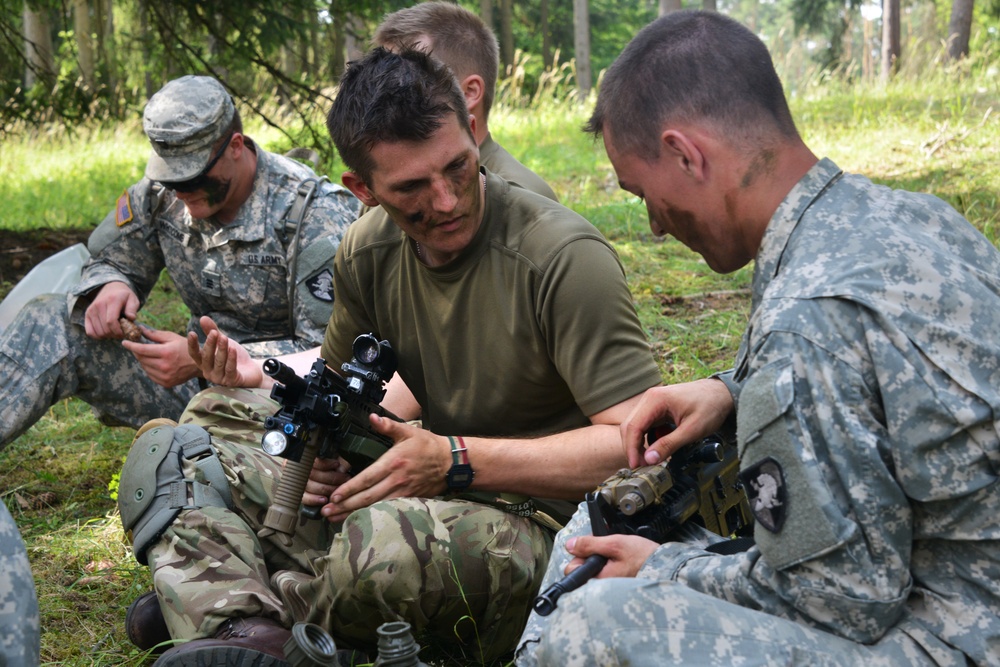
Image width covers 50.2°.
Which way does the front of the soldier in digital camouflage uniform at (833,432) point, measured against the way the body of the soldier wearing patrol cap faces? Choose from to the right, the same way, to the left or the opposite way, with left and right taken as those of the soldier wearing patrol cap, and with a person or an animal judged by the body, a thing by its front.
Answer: to the right

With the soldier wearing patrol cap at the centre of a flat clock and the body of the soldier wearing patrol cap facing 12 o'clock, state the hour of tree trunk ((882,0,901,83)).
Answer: The tree trunk is roughly at 6 o'clock from the soldier wearing patrol cap.

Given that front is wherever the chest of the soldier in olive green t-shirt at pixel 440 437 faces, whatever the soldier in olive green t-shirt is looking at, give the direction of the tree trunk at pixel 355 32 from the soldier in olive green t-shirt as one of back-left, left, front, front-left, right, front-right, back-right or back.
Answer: back-right

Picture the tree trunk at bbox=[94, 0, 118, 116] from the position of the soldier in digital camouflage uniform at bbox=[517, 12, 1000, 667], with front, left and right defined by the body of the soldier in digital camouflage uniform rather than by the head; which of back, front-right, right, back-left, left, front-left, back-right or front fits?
front-right

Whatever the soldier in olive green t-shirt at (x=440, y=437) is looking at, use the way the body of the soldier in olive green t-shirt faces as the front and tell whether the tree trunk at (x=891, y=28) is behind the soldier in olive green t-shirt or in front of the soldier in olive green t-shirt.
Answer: behind

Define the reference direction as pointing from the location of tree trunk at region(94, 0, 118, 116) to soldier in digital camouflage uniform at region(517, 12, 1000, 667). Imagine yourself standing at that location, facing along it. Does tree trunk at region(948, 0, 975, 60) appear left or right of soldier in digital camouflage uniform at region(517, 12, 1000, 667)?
left

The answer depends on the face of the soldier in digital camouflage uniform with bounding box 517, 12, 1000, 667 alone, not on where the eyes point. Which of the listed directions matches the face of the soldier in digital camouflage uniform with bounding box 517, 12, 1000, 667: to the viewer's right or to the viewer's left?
to the viewer's left

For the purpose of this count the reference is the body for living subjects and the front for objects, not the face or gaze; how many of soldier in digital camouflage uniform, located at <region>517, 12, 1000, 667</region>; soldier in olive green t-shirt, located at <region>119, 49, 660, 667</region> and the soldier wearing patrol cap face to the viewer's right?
0

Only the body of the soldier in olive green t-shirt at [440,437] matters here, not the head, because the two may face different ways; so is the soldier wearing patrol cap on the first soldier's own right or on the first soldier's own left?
on the first soldier's own right

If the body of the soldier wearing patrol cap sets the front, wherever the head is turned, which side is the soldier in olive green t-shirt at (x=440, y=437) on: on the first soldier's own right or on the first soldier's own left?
on the first soldier's own left

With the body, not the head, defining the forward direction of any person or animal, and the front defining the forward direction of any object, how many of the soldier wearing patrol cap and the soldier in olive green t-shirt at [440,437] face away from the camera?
0

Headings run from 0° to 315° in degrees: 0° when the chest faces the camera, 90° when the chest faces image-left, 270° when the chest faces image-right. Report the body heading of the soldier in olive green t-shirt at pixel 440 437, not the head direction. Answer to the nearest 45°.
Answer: approximately 45°

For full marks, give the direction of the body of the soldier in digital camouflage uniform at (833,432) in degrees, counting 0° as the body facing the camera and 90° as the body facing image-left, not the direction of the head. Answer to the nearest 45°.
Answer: approximately 90°
